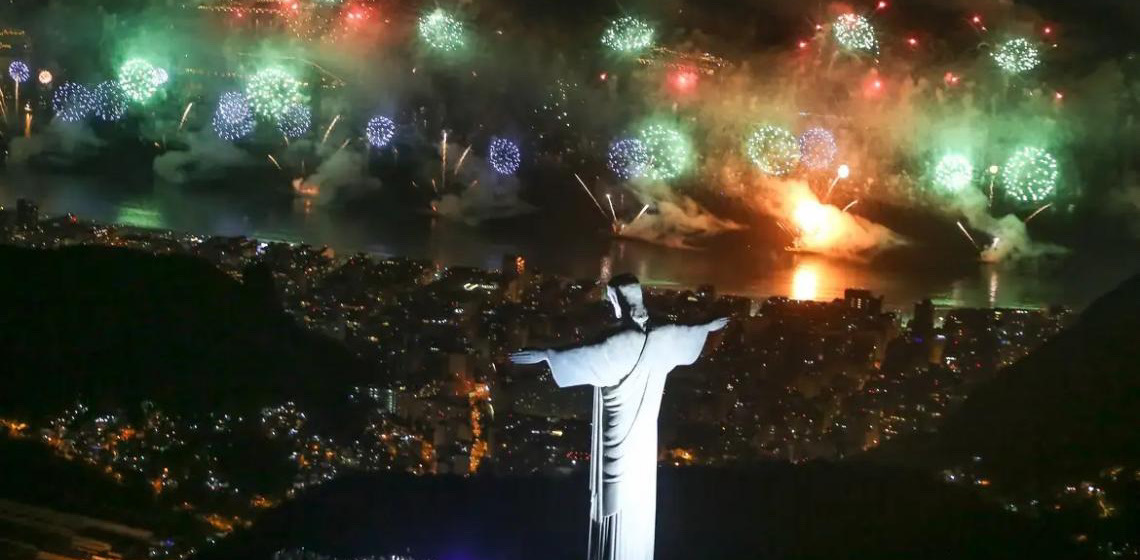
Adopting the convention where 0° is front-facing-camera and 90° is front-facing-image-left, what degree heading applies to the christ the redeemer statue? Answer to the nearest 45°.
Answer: approximately 135°

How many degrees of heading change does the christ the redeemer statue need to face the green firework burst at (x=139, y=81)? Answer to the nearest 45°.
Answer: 0° — it already faces it

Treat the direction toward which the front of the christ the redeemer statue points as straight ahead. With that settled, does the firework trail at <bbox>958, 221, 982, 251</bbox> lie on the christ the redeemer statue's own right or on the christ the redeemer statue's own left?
on the christ the redeemer statue's own right
